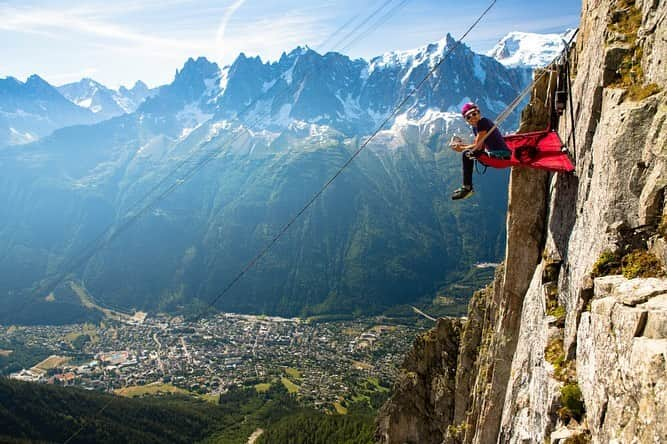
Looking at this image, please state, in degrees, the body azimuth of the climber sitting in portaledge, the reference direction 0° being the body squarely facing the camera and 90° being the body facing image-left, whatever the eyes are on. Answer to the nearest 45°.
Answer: approximately 90°
